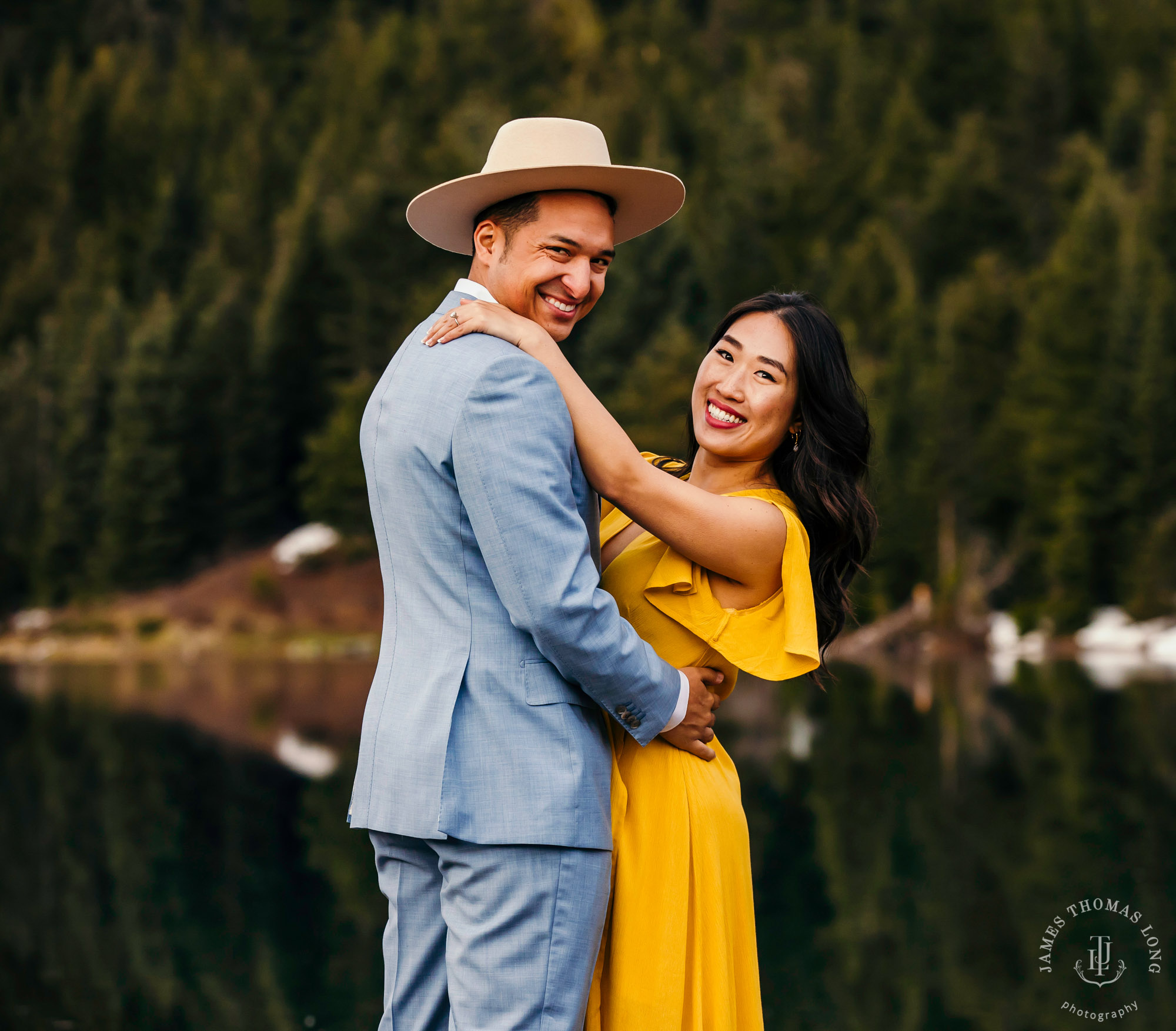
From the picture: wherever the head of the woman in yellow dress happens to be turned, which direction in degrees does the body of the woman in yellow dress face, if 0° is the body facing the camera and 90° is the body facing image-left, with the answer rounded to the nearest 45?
approximately 45°

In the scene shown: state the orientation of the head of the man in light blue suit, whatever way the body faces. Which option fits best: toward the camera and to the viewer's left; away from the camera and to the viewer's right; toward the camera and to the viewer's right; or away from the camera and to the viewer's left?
toward the camera and to the viewer's right

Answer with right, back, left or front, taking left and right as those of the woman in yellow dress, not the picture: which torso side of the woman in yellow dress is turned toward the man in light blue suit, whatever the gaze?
front
